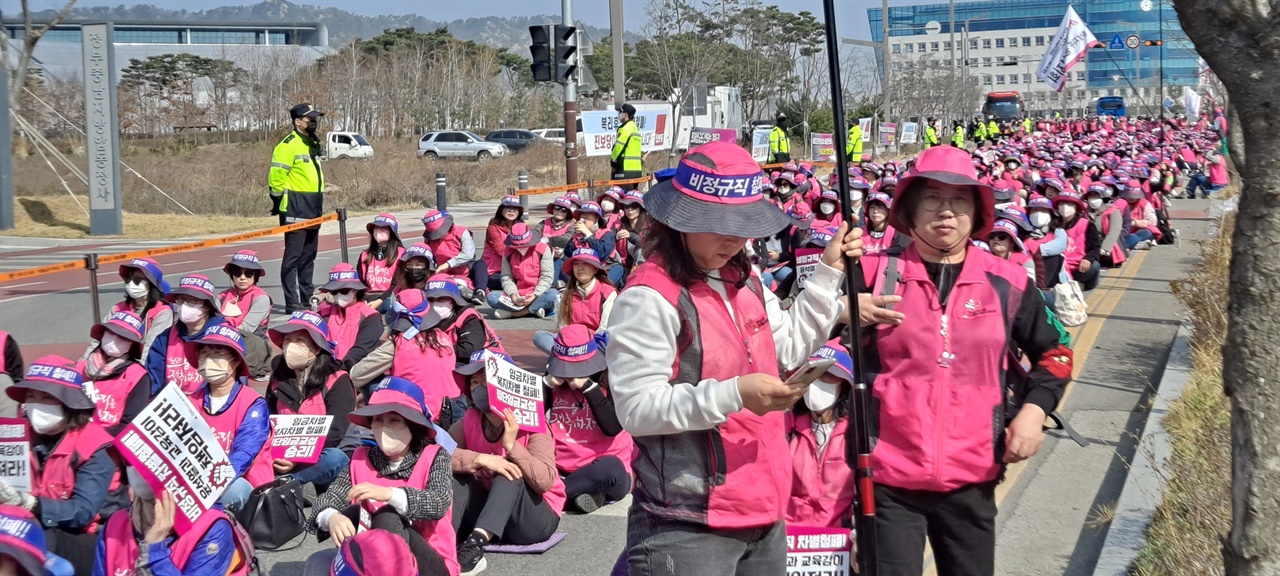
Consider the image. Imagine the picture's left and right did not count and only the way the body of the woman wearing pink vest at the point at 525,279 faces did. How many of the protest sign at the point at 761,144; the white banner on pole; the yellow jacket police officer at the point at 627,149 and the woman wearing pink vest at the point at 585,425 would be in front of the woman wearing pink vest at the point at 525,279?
1

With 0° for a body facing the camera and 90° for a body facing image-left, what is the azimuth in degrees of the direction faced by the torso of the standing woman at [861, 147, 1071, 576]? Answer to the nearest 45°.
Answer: approximately 0°

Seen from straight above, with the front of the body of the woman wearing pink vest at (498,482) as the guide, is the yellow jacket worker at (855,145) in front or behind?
behind

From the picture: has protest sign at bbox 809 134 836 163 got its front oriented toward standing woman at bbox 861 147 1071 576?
yes

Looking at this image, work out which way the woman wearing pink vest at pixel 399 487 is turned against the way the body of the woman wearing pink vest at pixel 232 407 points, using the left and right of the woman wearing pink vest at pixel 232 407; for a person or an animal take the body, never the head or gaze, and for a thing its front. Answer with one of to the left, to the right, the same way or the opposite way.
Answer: the same way

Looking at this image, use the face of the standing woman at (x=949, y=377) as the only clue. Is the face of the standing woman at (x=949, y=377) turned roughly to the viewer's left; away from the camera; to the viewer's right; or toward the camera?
toward the camera

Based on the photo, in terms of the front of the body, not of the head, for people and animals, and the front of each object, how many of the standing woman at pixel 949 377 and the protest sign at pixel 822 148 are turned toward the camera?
2

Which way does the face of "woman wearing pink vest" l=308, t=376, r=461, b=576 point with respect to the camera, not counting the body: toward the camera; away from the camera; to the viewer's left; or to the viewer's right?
toward the camera

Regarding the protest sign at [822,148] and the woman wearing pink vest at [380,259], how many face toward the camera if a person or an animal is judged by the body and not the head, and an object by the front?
2

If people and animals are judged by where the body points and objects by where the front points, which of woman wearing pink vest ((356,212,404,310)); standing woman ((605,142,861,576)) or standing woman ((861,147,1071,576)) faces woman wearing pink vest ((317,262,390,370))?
woman wearing pink vest ((356,212,404,310))

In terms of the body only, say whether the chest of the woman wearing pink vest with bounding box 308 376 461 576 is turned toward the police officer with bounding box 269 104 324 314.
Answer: no

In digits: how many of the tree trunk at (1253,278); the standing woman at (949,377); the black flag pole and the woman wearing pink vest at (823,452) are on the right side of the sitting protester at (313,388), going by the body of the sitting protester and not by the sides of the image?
0

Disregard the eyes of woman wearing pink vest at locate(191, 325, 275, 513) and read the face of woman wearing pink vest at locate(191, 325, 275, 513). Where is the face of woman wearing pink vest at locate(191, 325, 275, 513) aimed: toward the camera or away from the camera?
toward the camera
